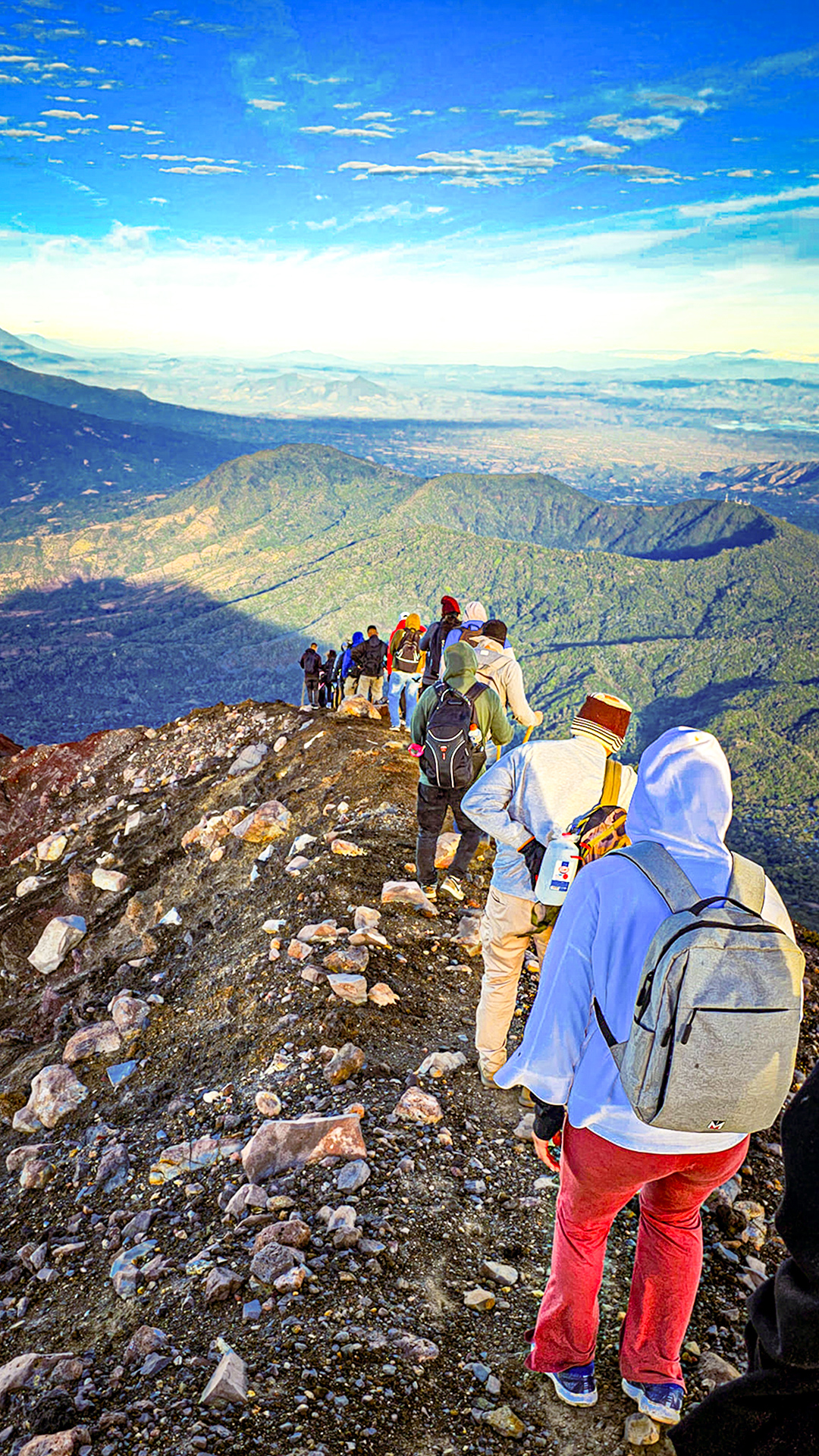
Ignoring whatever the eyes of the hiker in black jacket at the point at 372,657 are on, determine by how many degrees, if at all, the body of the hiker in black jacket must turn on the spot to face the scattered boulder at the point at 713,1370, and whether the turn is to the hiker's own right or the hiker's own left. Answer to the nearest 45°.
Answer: approximately 180°

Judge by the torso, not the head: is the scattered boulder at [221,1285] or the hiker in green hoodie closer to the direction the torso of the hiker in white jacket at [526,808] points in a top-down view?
the hiker in green hoodie

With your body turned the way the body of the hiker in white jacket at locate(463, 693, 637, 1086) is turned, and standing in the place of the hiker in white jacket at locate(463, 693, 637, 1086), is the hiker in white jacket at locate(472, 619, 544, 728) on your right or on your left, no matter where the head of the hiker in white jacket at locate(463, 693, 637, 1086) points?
on your left

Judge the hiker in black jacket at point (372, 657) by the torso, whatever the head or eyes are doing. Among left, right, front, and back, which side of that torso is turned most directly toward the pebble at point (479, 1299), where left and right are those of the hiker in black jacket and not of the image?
back

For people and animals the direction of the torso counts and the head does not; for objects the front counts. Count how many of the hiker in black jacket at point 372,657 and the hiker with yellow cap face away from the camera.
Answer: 2

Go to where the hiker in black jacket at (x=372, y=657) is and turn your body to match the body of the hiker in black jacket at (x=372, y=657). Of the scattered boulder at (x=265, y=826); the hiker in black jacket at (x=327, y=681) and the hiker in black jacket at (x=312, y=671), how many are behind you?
1

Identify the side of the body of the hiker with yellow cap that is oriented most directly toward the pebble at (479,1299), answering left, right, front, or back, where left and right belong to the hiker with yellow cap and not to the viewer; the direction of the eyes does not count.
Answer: back

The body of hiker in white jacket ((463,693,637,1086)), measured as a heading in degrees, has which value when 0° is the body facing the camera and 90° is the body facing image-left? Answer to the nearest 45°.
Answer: approximately 225°

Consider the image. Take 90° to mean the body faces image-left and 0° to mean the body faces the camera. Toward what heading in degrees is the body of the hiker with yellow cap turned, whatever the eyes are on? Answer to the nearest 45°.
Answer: approximately 180°

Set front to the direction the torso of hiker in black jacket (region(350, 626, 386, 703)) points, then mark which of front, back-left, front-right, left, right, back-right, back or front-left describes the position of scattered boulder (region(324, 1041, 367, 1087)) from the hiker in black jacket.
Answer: back

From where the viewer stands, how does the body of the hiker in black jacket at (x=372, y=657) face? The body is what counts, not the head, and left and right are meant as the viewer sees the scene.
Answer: facing away from the viewer

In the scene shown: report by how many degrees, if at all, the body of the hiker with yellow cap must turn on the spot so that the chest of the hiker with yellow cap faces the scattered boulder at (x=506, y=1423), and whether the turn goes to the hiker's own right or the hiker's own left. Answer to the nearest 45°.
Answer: approximately 180°
